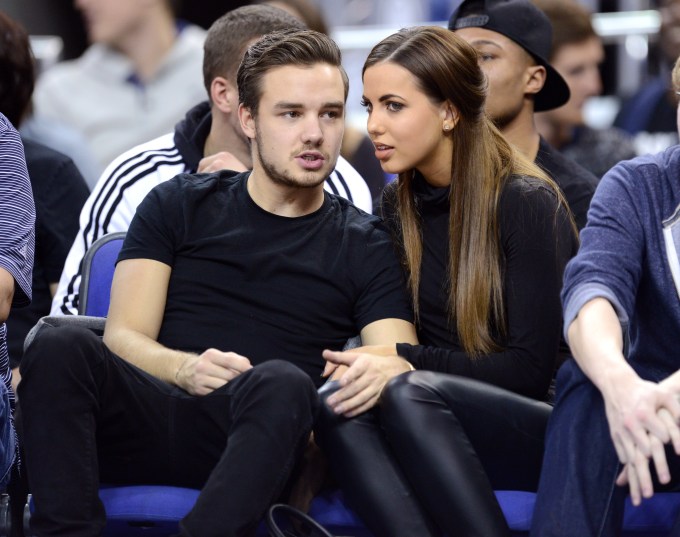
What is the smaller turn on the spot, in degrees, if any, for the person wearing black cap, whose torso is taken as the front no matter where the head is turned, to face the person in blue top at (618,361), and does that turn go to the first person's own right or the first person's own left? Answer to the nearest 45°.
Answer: approximately 45° to the first person's own left

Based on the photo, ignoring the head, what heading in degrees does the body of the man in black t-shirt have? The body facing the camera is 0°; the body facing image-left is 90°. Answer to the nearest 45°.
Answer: approximately 0°

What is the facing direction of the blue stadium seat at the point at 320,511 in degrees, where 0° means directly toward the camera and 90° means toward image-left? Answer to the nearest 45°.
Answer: approximately 0°

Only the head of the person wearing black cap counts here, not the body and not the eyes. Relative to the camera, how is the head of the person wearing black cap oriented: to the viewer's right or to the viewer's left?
to the viewer's left

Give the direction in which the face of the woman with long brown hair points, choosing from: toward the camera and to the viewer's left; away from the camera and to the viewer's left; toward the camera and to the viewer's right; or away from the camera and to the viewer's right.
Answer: toward the camera and to the viewer's left

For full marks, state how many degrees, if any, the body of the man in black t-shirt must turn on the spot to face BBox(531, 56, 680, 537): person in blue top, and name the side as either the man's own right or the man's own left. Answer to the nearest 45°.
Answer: approximately 45° to the man's own left
